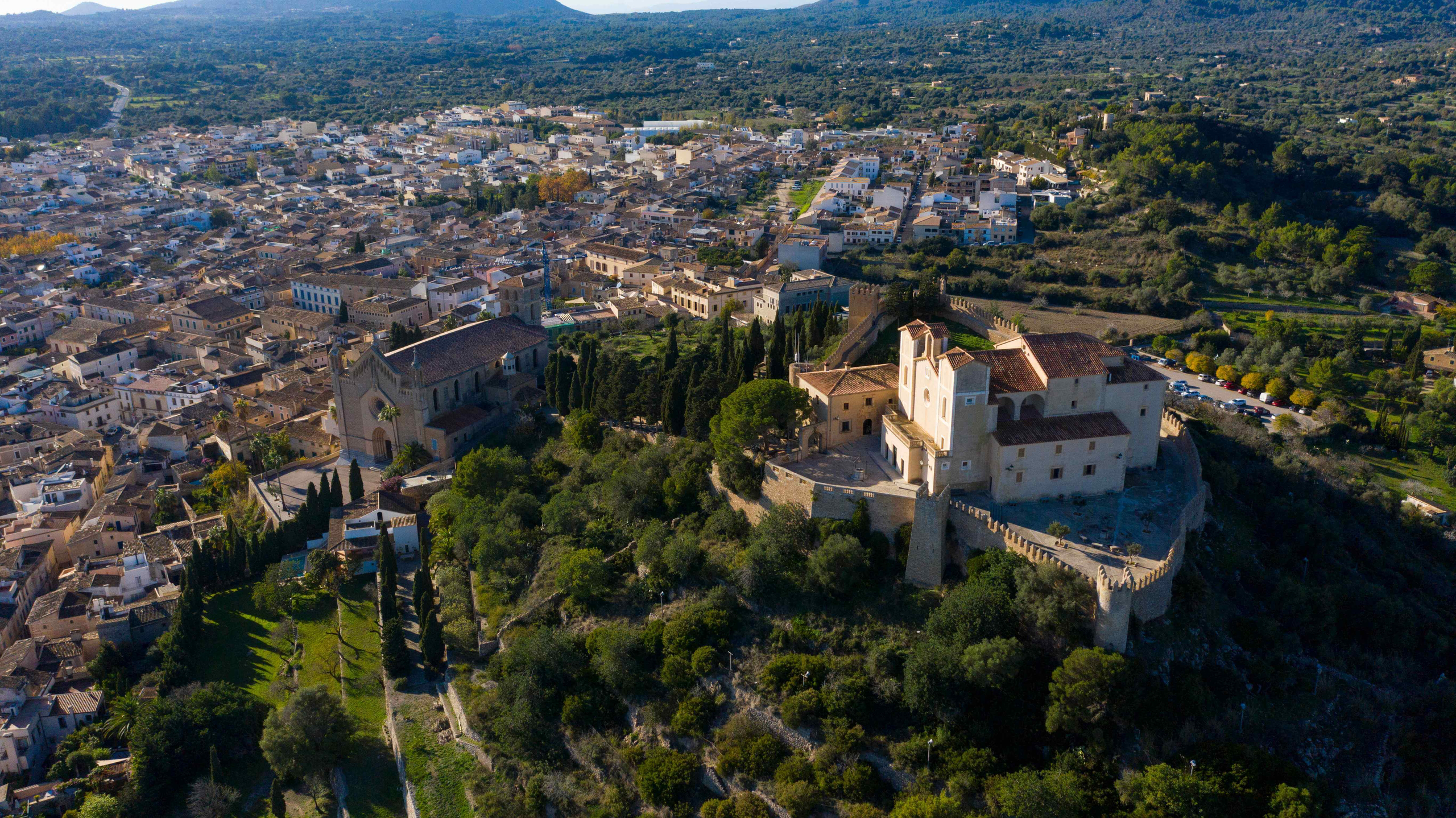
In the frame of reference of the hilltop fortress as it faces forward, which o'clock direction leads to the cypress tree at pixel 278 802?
The cypress tree is roughly at 1 o'clock from the hilltop fortress.

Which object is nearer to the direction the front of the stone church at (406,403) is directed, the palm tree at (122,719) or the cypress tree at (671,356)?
the palm tree

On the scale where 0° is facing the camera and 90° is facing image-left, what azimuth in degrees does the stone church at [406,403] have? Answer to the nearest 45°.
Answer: approximately 45°

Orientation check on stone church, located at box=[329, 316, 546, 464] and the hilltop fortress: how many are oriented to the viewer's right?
0

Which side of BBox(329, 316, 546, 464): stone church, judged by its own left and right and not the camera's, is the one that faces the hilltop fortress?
left

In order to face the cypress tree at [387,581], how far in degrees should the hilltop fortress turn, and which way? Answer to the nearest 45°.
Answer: approximately 45° to its right

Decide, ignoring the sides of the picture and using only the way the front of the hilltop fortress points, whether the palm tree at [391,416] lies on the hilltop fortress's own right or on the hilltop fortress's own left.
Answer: on the hilltop fortress's own right

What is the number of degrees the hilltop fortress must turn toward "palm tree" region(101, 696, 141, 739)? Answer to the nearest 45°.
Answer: approximately 45° to its right
